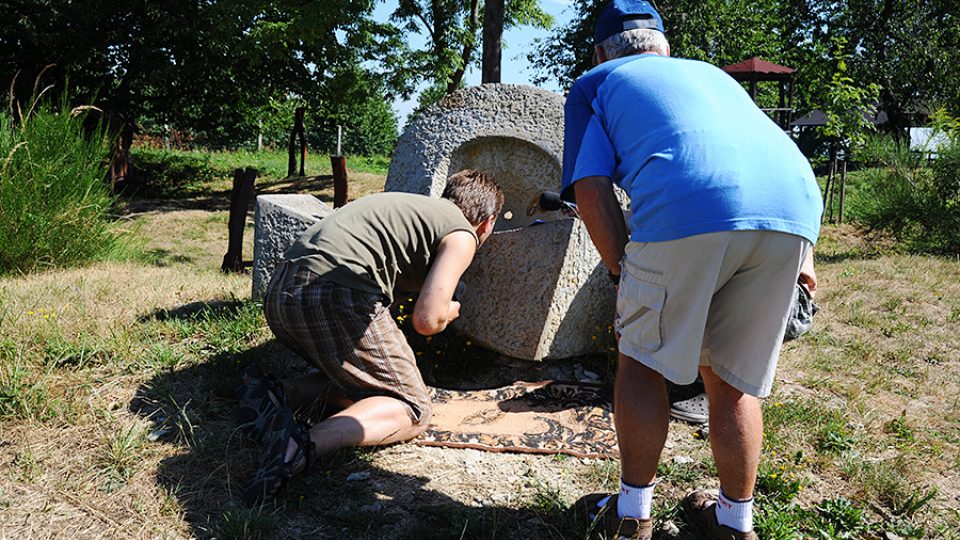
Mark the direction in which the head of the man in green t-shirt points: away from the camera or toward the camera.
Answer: away from the camera

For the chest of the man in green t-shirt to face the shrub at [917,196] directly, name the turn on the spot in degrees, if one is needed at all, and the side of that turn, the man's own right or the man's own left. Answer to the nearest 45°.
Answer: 0° — they already face it

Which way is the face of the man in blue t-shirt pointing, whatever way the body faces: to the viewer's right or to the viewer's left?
to the viewer's left

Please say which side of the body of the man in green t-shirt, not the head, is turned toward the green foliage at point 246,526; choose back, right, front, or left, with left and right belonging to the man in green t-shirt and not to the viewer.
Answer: back

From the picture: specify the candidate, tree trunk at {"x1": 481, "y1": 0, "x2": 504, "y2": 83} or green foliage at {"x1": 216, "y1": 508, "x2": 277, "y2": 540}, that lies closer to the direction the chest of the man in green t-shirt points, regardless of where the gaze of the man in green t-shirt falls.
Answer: the tree trunk

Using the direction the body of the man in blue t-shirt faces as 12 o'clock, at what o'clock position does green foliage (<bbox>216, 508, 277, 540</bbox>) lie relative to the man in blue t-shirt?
The green foliage is roughly at 10 o'clock from the man in blue t-shirt.

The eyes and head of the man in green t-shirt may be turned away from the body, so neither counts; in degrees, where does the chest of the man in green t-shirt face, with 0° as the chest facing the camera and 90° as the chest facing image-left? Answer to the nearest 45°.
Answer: approximately 225°

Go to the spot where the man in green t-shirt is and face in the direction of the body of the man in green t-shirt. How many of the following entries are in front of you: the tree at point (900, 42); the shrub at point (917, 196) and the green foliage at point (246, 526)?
2

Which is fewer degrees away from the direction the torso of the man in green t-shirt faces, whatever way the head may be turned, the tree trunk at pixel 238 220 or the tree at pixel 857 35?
the tree

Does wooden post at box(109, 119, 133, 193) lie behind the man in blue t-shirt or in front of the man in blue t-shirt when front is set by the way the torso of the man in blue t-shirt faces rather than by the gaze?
in front

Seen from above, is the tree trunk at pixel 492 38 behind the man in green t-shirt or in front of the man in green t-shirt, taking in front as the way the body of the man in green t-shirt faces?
in front

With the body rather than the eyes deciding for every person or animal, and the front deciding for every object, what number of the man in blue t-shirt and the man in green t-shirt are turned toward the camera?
0

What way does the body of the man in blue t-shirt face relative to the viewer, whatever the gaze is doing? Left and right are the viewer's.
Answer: facing away from the viewer and to the left of the viewer

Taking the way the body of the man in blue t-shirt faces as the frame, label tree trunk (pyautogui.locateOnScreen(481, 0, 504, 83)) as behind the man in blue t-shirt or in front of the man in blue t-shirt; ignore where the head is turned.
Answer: in front

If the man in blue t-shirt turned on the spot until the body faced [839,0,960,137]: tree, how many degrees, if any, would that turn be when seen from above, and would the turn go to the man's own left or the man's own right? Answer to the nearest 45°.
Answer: approximately 45° to the man's own right
